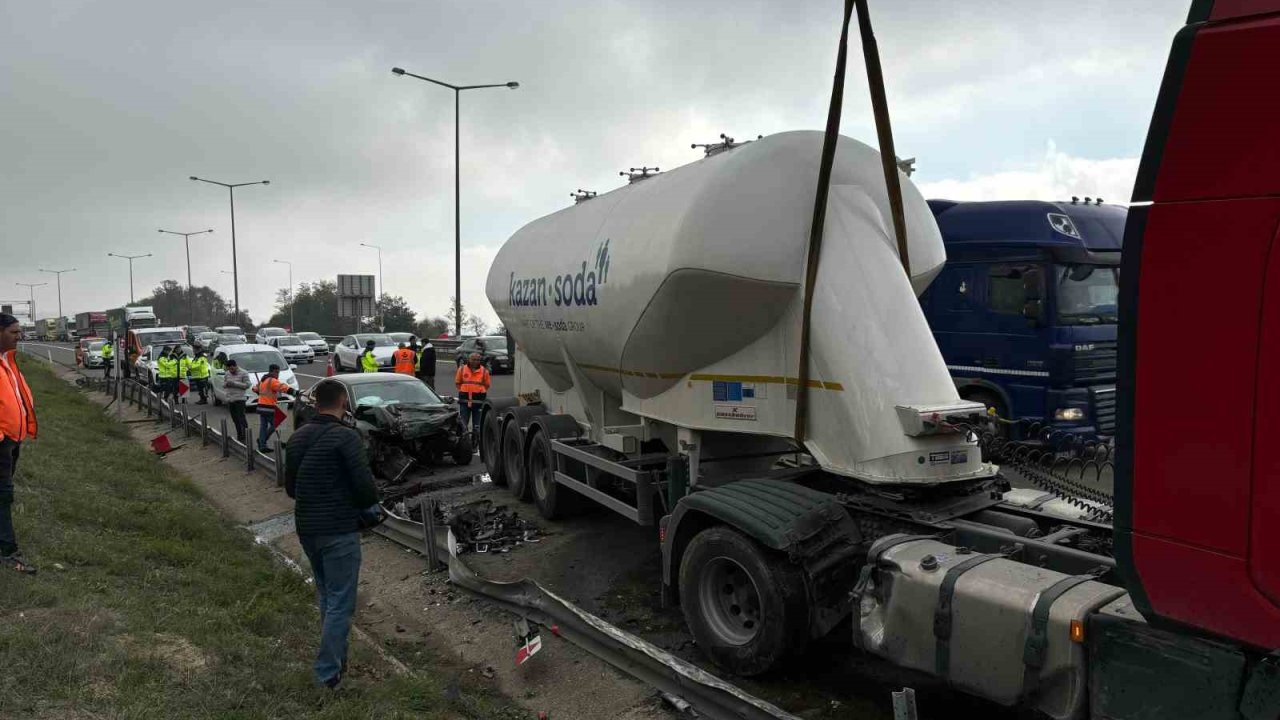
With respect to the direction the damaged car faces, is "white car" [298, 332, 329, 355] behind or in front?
behind

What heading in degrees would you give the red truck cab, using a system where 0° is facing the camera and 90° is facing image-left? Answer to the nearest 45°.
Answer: approximately 315°

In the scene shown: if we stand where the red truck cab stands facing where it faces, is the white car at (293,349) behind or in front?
behind

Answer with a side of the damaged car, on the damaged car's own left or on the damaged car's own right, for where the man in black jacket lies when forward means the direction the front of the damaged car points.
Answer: on the damaged car's own right

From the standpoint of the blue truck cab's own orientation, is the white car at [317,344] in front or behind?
behind

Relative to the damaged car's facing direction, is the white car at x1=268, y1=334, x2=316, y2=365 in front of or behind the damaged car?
behind

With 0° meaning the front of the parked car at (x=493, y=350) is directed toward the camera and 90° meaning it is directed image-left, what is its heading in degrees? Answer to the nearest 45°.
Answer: approximately 315°

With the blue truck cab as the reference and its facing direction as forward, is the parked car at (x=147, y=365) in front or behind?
behind

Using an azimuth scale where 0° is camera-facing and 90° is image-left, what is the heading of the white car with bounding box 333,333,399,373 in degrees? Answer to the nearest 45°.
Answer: approximately 315°

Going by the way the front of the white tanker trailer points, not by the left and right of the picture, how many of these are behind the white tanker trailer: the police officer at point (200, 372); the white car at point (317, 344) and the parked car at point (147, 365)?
3
